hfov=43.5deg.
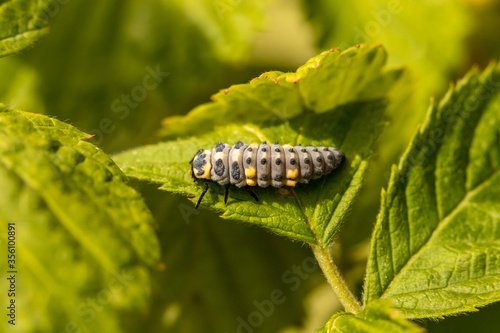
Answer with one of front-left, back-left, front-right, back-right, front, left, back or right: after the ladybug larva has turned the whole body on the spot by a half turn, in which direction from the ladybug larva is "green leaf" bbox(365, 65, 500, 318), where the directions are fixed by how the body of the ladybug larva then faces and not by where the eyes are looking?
front

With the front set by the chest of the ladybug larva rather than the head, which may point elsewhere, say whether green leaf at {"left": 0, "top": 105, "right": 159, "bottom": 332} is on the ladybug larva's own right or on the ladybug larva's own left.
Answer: on the ladybug larva's own left

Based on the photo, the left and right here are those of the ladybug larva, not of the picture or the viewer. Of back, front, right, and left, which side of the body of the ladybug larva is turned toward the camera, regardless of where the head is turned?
left

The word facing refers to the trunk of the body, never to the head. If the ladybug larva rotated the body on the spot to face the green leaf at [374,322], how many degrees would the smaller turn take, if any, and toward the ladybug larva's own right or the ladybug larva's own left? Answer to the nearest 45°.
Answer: approximately 135° to the ladybug larva's own left
